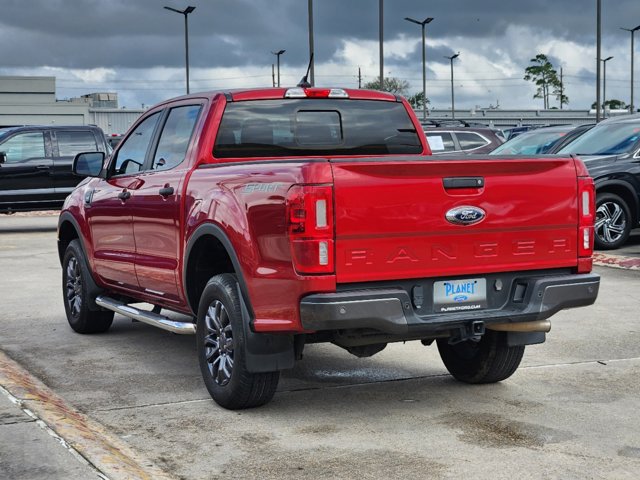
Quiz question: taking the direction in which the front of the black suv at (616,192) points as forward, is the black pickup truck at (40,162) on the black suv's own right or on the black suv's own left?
on the black suv's own right

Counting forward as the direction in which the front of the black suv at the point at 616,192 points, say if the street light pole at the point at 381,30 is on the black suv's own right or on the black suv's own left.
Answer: on the black suv's own right

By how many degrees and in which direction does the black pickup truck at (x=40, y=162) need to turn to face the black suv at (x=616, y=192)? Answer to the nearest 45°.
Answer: approximately 135° to its left

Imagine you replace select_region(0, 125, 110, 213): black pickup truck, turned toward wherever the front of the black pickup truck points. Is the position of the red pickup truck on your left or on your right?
on your left

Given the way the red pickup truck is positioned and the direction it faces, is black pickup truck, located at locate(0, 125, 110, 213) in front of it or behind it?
in front

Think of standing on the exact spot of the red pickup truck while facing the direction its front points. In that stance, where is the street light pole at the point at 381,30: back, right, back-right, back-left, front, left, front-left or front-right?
front-right

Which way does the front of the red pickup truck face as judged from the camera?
facing away from the viewer and to the left of the viewer

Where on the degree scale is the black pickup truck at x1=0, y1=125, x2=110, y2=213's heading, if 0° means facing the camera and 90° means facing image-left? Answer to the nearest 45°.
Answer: approximately 90°
